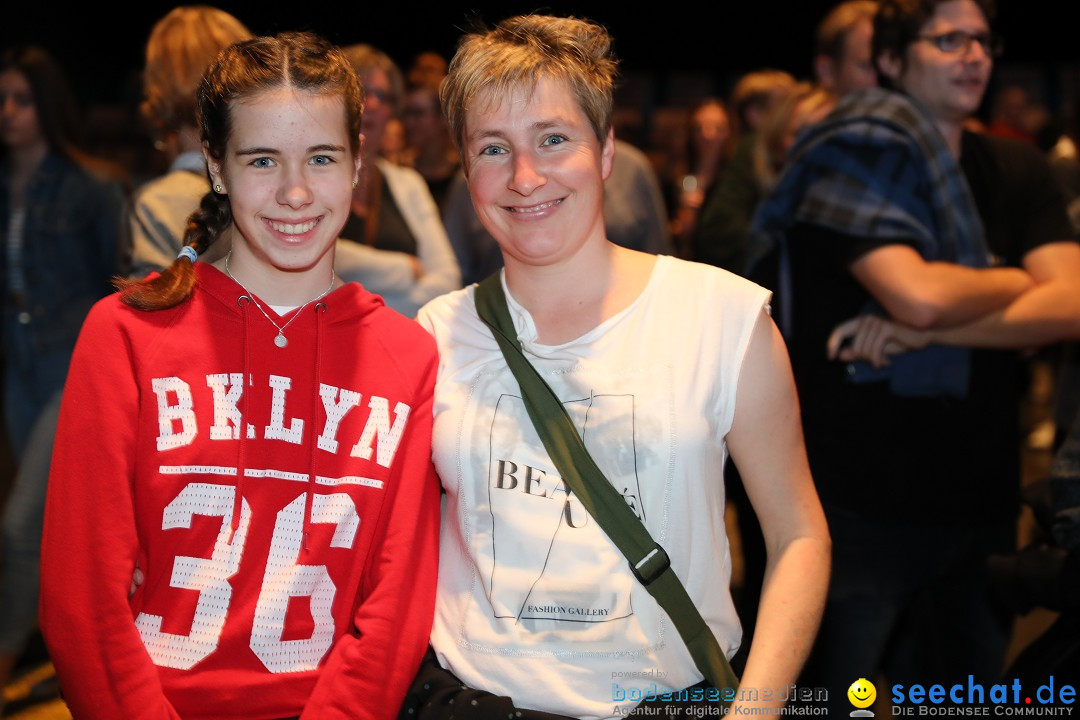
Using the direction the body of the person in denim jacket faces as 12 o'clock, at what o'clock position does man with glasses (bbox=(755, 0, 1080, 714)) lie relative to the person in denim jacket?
The man with glasses is roughly at 9 o'clock from the person in denim jacket.

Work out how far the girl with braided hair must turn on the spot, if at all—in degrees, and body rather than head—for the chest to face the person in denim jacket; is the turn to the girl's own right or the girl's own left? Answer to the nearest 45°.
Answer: approximately 180°

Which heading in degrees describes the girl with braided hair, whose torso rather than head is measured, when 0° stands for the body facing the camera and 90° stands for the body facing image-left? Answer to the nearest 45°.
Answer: approximately 0°

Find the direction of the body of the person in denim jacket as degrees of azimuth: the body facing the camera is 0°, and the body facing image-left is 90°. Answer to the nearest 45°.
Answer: approximately 45°

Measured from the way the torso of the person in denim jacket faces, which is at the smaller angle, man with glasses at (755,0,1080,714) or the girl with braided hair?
the girl with braided hair

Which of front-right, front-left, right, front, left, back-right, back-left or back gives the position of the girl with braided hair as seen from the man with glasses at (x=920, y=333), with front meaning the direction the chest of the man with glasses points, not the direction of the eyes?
right

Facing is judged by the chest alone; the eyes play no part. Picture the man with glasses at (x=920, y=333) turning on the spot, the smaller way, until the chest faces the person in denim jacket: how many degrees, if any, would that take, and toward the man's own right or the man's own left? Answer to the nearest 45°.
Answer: approximately 135° to the man's own right

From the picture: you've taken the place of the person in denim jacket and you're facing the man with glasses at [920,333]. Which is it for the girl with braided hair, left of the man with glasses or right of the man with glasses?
right

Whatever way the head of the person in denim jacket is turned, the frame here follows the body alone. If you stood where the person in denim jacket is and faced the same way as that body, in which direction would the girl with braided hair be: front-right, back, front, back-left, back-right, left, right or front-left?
front-left
